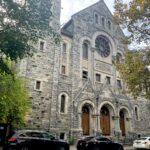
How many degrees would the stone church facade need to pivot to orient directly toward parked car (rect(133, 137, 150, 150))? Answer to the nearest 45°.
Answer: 0° — it already faces it

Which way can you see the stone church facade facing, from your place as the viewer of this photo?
facing the viewer and to the right of the viewer

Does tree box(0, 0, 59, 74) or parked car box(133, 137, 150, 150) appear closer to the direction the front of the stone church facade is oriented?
the parked car

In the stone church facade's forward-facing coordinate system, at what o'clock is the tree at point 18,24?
The tree is roughly at 2 o'clock from the stone church facade.

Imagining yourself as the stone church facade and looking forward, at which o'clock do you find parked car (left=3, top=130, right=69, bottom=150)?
The parked car is roughly at 2 o'clock from the stone church facade.
